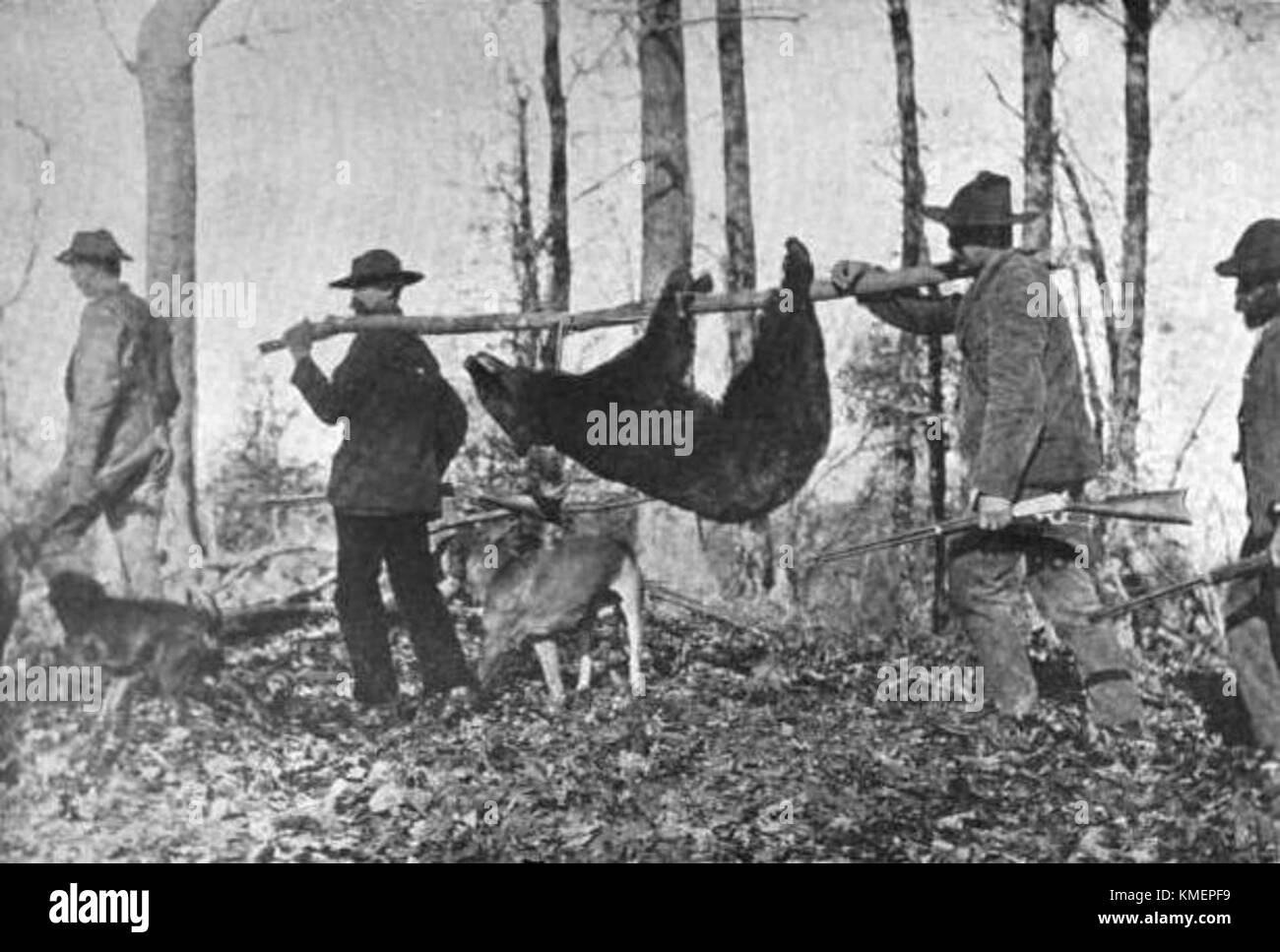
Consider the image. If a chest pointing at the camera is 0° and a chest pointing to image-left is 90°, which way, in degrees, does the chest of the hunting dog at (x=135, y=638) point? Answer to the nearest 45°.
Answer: approximately 90°

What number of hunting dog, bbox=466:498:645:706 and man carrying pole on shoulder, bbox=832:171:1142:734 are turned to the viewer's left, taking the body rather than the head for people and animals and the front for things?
2

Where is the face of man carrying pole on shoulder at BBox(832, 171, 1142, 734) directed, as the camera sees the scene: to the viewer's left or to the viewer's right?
to the viewer's left

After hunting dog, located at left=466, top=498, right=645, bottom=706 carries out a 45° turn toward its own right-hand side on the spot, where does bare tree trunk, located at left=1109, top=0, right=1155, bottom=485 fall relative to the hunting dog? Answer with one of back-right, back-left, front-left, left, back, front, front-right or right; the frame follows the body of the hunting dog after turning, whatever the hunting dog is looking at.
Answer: back-right

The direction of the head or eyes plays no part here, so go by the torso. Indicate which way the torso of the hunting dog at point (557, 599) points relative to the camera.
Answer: to the viewer's left

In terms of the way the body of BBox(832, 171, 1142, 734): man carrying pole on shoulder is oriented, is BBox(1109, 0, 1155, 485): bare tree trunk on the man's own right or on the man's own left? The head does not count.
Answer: on the man's own right

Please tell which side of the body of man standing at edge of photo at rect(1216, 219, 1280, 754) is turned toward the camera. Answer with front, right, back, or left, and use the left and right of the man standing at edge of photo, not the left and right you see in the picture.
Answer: left

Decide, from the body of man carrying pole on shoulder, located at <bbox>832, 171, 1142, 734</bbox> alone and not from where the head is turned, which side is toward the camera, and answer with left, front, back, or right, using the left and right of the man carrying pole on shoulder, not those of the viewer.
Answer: left

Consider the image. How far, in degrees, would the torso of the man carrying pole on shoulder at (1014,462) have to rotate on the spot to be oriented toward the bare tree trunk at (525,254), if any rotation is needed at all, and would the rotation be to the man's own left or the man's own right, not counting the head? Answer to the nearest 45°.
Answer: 0° — they already face it
